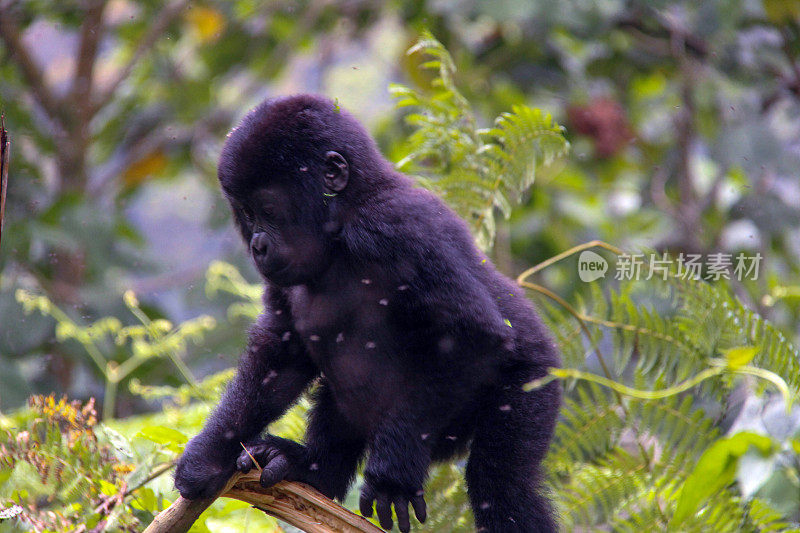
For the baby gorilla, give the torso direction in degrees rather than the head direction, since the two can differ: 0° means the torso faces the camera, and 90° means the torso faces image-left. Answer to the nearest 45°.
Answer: approximately 45°

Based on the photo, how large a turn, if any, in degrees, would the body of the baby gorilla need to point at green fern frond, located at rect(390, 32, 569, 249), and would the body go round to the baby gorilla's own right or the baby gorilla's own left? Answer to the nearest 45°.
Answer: approximately 180°

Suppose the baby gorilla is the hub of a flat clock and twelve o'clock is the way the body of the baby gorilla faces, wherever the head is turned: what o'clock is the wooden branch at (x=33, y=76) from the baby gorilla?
The wooden branch is roughly at 4 o'clock from the baby gorilla.

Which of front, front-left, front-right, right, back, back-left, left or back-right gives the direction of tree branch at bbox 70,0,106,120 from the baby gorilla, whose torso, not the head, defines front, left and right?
back-right

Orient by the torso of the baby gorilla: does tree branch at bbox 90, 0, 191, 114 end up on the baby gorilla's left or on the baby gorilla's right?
on the baby gorilla's right
